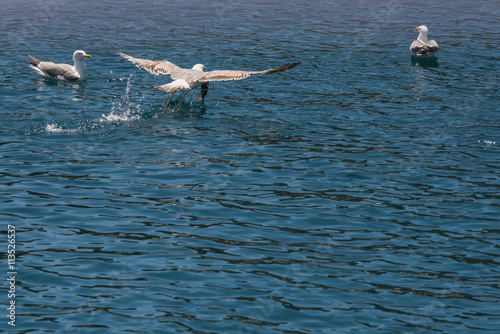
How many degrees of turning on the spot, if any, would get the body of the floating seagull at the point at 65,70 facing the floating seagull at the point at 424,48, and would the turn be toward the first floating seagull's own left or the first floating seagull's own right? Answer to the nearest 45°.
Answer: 0° — it already faces it

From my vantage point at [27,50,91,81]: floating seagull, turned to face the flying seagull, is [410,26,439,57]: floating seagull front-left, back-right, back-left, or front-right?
front-left

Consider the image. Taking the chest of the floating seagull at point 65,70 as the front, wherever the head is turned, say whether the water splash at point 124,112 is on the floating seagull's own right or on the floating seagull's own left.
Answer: on the floating seagull's own right

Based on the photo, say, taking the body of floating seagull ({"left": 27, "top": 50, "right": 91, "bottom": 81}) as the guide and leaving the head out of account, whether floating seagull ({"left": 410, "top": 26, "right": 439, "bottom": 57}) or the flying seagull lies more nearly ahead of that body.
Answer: the floating seagull

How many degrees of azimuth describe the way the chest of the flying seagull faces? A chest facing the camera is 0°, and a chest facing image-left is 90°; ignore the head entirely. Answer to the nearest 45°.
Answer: approximately 225°

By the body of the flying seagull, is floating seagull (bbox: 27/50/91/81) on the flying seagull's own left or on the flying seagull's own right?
on the flying seagull's own left

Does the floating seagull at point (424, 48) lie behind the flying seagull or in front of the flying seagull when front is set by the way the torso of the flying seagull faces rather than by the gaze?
in front

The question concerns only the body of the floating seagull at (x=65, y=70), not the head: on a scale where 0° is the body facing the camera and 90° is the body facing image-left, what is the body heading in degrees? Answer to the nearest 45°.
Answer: approximately 270°

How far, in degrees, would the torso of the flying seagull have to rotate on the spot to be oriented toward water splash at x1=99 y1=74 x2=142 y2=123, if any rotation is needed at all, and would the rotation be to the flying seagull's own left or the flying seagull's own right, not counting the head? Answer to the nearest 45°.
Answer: approximately 180°
